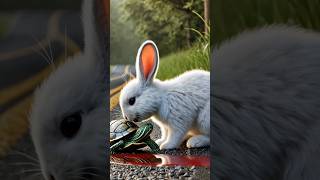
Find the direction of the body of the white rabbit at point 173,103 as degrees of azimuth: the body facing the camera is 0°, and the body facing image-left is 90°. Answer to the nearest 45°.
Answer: approximately 90°
